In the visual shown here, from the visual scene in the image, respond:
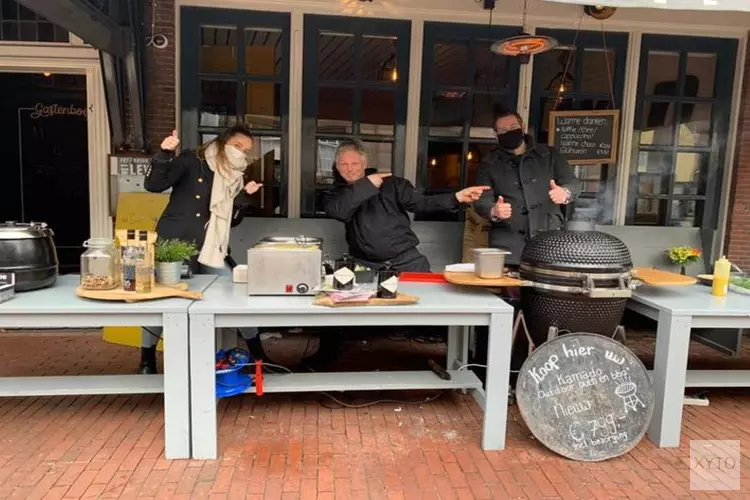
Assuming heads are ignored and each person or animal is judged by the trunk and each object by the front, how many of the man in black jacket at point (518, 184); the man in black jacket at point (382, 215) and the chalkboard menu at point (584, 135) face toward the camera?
3

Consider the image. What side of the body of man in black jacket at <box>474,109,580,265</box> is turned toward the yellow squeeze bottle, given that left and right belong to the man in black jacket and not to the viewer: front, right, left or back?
left

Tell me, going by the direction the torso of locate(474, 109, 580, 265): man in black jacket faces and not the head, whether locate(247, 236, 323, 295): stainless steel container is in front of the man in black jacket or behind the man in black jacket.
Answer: in front

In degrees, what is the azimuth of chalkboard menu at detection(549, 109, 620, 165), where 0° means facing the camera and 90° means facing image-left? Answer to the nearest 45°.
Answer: approximately 0°

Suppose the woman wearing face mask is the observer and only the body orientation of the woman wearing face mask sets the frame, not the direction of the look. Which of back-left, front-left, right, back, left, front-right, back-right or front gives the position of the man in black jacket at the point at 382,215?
front-left
